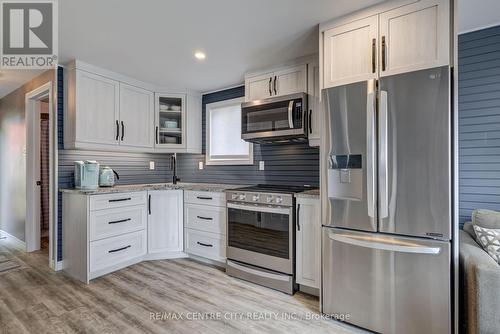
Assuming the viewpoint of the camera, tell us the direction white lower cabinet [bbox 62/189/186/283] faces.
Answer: facing the viewer and to the right of the viewer

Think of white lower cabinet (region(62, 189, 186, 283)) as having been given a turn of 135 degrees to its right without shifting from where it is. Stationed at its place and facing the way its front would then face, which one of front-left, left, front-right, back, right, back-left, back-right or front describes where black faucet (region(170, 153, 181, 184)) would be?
back-right

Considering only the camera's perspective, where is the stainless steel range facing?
facing the viewer and to the left of the viewer

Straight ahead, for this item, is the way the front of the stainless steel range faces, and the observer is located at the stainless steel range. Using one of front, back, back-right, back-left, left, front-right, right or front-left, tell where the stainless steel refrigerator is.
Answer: left

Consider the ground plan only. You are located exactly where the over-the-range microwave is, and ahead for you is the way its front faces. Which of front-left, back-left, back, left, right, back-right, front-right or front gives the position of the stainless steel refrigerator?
left

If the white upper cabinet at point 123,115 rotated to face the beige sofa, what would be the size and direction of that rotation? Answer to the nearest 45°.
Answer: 0° — it already faces it

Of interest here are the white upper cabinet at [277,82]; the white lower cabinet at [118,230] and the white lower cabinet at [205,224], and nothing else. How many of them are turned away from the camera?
0

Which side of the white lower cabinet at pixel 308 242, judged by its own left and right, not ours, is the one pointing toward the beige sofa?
left

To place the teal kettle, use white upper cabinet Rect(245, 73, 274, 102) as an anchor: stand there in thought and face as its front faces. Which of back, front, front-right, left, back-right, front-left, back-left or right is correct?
front-right

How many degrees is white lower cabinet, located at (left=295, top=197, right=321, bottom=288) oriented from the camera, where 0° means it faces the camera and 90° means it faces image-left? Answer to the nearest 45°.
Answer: approximately 45°

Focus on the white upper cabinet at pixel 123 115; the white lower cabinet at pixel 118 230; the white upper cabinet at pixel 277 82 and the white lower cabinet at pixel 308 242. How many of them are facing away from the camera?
0

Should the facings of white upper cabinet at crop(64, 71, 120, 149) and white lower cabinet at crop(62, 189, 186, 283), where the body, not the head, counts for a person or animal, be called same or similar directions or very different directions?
same or similar directions

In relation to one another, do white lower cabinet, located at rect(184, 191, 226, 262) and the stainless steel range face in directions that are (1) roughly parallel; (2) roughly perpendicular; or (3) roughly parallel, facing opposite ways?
roughly parallel

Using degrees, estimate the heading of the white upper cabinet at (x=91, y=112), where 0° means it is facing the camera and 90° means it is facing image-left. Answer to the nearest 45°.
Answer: approximately 315°

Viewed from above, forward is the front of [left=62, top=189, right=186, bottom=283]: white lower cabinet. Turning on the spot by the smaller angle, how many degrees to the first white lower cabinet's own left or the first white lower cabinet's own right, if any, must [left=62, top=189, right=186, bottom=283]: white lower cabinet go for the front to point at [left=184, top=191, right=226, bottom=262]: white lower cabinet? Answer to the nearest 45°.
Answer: approximately 45° to the first white lower cabinet's own left
